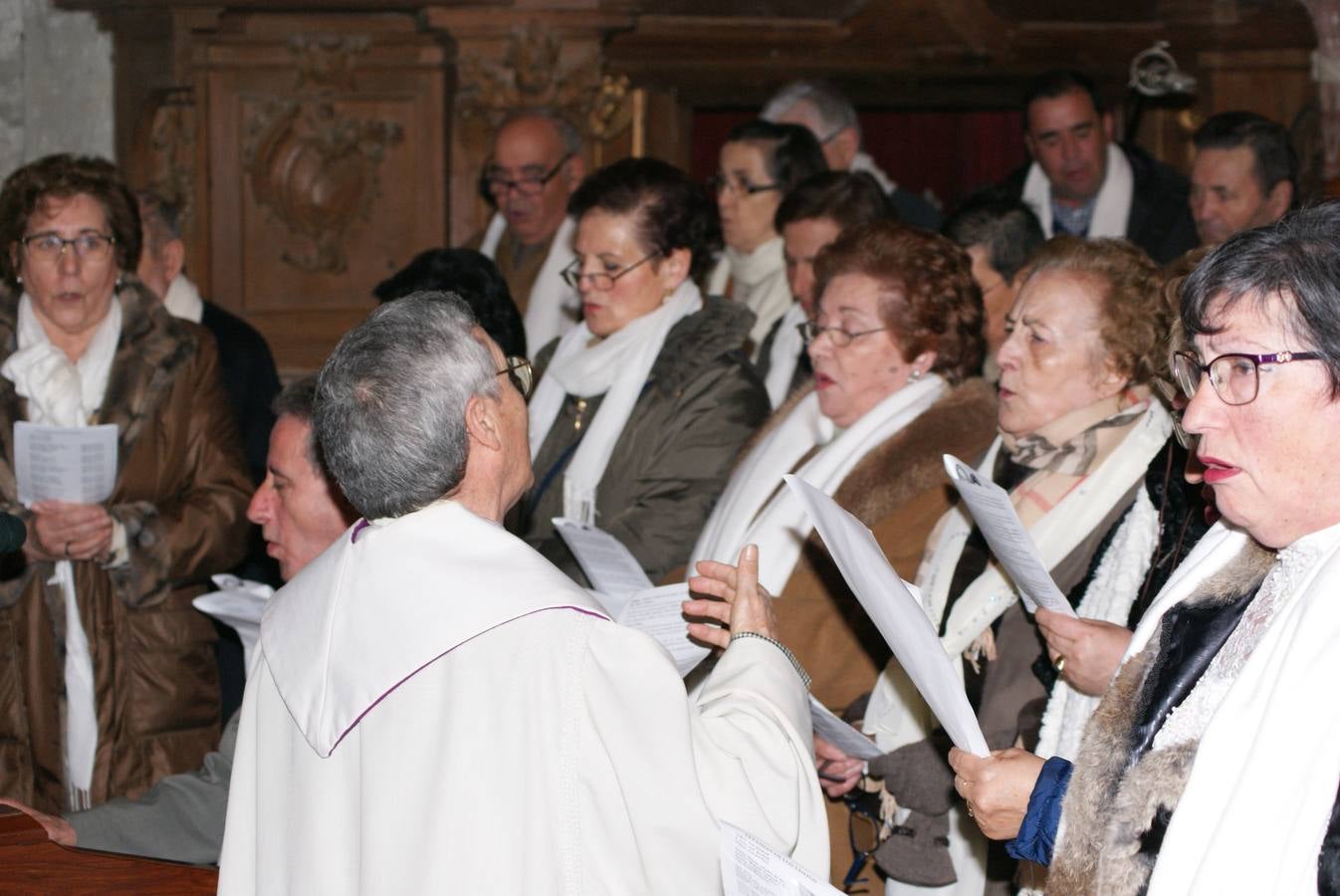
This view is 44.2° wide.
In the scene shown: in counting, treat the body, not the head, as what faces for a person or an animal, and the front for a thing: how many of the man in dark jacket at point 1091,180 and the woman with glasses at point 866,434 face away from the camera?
0

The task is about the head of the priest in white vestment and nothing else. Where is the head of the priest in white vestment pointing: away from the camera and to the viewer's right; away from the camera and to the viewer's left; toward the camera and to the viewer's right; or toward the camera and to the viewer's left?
away from the camera and to the viewer's right

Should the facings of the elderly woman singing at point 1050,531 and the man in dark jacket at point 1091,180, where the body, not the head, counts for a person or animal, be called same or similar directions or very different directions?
same or similar directions

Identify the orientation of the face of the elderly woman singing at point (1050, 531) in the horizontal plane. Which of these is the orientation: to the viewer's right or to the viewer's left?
to the viewer's left

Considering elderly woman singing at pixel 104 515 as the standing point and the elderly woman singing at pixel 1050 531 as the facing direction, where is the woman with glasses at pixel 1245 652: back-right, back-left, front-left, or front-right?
front-right

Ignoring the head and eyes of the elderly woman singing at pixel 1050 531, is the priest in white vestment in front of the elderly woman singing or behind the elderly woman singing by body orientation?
in front

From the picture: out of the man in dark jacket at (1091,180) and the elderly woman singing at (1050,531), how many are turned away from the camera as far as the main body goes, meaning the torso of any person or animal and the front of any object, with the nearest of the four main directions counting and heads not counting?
0

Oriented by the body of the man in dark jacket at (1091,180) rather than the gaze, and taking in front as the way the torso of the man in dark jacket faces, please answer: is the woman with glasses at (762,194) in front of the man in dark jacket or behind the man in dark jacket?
in front

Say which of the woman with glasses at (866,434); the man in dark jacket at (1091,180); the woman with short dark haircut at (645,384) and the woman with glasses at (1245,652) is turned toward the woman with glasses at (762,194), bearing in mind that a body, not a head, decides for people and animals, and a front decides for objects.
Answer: the man in dark jacket

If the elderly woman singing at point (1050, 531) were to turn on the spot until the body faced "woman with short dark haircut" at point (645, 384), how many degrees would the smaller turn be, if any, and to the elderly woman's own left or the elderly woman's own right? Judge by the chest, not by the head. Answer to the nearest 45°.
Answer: approximately 90° to the elderly woman's own right

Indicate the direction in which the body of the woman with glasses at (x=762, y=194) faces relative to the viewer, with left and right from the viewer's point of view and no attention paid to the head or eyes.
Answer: facing the viewer and to the left of the viewer

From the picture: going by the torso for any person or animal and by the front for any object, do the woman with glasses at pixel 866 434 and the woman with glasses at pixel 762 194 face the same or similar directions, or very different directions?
same or similar directions

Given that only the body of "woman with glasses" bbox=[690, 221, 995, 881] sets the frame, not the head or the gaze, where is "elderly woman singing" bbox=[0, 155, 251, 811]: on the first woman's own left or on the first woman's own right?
on the first woman's own right

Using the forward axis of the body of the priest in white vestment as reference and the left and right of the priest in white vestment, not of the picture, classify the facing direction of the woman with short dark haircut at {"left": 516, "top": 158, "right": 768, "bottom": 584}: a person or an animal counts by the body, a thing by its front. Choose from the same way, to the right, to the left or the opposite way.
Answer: the opposite way

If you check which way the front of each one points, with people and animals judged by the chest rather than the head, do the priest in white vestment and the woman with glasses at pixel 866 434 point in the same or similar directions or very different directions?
very different directions

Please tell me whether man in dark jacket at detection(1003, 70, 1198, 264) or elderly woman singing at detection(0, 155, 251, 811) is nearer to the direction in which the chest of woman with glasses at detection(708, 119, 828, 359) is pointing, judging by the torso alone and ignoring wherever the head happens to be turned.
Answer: the elderly woman singing

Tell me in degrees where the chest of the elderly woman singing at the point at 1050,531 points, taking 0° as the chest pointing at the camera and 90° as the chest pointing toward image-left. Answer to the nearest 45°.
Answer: approximately 45°

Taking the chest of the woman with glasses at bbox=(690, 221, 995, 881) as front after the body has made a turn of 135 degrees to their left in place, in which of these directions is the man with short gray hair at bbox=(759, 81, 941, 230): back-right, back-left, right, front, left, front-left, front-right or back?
left
